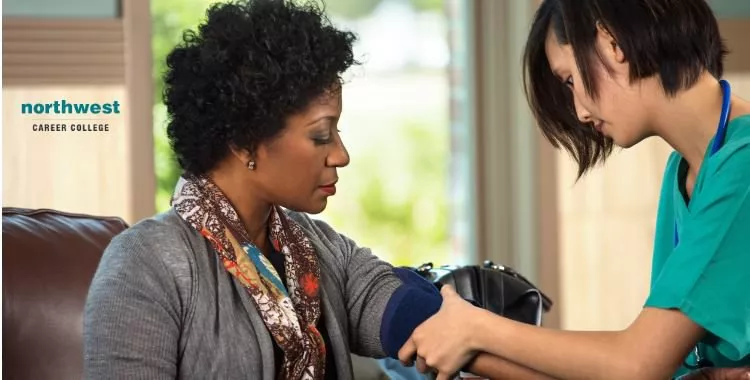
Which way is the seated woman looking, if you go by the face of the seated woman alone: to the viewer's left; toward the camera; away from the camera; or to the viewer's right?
to the viewer's right

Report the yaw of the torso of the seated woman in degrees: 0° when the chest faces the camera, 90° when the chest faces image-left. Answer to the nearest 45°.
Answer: approximately 315°
